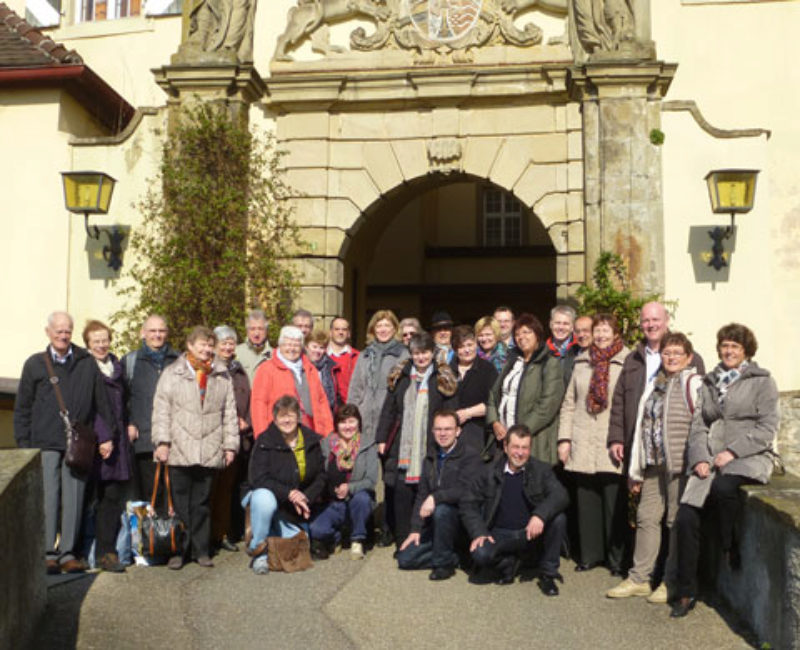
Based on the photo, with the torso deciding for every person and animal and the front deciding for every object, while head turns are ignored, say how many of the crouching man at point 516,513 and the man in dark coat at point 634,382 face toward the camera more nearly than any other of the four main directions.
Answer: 2

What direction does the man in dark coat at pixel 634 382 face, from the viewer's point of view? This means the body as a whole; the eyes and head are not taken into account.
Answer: toward the camera

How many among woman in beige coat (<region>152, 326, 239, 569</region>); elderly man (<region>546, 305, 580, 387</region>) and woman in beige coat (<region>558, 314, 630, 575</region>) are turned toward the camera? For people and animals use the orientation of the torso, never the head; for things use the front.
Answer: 3

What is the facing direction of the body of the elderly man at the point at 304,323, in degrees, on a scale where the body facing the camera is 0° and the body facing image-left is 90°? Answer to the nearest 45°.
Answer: approximately 0°

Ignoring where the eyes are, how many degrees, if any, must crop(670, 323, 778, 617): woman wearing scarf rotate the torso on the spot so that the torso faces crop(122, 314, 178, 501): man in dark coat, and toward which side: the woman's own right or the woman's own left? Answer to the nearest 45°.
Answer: approximately 45° to the woman's own right

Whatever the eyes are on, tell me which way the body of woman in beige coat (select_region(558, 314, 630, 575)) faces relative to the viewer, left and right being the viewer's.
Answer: facing the viewer

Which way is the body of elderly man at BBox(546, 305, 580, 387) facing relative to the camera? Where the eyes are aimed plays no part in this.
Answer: toward the camera

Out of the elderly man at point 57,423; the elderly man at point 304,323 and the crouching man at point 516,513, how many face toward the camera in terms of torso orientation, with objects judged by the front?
3

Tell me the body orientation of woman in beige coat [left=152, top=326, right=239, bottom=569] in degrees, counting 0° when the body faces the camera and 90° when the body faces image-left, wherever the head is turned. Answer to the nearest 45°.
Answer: approximately 0°

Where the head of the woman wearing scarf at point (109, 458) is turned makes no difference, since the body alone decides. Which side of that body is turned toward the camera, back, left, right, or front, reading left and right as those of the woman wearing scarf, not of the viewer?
front
